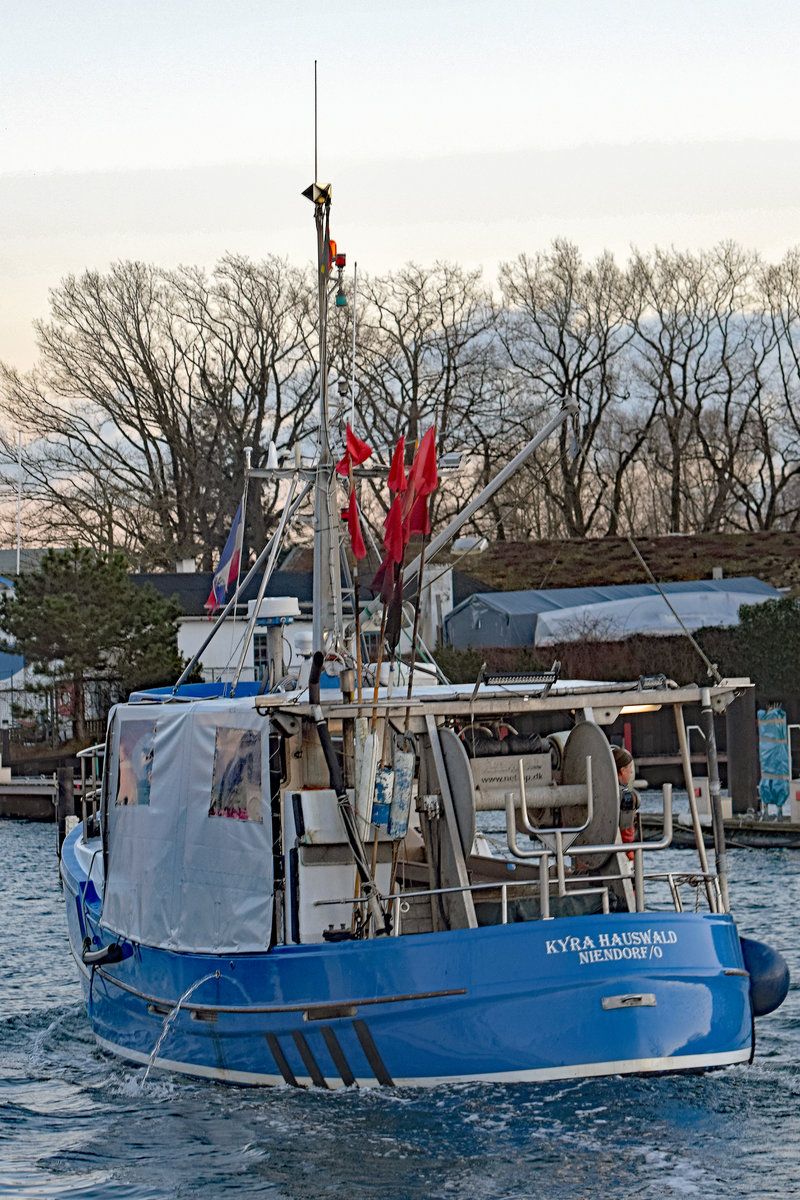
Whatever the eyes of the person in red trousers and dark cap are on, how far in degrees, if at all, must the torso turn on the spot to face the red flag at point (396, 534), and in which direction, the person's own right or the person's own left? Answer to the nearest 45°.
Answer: approximately 135° to the person's own right

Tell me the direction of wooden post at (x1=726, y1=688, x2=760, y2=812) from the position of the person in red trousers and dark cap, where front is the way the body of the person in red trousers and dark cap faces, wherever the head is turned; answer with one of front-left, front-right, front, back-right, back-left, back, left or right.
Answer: left

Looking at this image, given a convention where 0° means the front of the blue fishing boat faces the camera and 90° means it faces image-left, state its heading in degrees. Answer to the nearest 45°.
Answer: approximately 135°

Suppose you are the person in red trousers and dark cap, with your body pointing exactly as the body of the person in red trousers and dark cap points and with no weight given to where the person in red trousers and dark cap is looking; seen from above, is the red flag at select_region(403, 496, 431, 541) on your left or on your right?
on your right

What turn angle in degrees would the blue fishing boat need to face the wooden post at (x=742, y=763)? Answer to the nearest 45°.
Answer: approximately 45° to its right

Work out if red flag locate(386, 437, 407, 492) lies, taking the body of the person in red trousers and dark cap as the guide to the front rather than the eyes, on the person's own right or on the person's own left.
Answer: on the person's own right
